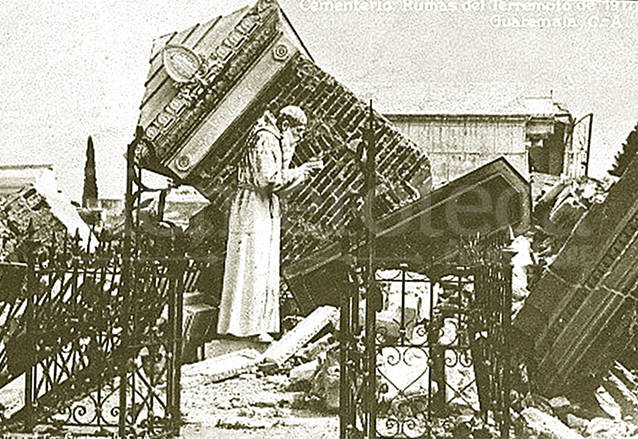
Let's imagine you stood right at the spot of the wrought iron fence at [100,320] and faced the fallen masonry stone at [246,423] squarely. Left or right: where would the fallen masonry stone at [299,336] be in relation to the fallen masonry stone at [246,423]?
left

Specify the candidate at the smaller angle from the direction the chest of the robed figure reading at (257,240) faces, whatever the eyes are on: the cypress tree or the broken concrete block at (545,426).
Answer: the broken concrete block

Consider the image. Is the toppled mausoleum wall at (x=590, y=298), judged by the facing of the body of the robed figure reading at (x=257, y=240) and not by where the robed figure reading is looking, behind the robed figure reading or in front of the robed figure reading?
in front

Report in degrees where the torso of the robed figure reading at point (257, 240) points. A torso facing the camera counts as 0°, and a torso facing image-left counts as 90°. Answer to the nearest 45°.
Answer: approximately 270°
